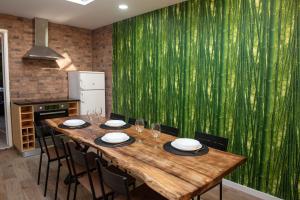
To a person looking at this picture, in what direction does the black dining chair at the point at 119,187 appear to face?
facing away from the viewer and to the right of the viewer

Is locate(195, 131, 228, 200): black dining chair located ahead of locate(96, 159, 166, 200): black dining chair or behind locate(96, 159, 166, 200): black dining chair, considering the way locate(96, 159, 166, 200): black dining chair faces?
ahead

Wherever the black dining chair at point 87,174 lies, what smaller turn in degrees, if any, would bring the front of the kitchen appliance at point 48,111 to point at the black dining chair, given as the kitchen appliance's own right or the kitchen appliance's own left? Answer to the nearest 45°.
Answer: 0° — it already faces it

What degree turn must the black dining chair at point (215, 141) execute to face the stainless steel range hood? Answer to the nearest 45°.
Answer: approximately 45° to its right

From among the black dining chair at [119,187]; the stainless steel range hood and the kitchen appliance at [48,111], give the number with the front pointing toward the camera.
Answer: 2

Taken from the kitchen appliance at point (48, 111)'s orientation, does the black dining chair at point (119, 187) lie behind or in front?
in front

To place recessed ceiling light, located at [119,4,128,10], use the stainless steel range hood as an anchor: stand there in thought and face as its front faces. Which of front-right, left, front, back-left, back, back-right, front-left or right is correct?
front-left

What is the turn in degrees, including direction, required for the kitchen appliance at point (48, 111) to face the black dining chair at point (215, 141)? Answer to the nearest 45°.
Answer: approximately 45° to its left

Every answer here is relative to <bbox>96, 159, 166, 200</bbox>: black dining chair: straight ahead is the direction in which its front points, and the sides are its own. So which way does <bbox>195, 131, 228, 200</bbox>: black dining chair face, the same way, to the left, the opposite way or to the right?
the opposite way

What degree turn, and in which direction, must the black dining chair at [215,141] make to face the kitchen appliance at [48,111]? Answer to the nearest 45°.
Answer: approximately 45° to its right
